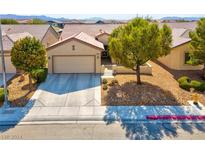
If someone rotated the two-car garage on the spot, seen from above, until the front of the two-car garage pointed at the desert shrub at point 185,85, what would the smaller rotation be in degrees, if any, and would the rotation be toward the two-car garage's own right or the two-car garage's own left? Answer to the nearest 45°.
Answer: approximately 45° to the two-car garage's own left

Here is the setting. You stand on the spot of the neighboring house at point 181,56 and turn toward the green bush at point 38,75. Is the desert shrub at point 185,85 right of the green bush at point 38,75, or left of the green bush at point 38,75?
left

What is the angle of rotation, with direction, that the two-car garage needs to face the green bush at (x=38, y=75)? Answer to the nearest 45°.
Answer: approximately 45° to its right

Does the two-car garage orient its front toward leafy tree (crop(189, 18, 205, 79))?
no

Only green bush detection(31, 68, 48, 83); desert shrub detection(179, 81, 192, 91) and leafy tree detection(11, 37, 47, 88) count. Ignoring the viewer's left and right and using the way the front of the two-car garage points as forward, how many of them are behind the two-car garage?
0

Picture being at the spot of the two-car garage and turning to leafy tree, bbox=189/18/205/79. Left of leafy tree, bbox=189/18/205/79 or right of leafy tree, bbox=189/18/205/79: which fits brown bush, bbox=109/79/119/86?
right

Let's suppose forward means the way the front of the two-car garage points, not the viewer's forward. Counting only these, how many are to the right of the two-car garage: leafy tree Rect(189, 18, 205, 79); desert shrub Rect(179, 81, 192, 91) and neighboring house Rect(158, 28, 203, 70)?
0

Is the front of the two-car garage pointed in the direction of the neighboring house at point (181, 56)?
no

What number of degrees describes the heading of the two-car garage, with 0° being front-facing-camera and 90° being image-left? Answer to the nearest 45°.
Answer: approximately 0°
